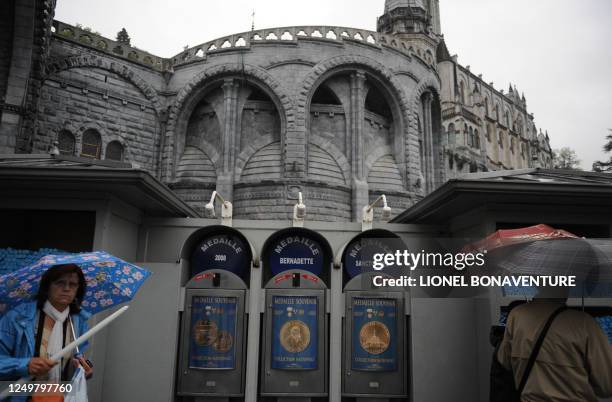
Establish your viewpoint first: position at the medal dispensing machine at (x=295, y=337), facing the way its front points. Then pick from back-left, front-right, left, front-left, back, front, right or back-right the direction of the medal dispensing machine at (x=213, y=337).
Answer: right

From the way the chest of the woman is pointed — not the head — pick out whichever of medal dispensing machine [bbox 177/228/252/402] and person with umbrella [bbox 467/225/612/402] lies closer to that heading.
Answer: the person with umbrella

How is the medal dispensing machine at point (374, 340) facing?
toward the camera

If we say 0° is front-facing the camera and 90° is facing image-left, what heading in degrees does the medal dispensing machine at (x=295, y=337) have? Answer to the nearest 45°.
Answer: approximately 0°

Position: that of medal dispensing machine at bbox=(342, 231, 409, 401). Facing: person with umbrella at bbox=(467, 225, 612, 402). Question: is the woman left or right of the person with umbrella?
right

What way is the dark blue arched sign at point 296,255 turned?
toward the camera

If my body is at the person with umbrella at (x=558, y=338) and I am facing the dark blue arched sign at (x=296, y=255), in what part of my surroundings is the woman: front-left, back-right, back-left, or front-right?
front-left

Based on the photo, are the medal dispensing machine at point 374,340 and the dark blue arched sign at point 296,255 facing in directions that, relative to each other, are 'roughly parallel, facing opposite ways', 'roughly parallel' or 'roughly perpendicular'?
roughly parallel

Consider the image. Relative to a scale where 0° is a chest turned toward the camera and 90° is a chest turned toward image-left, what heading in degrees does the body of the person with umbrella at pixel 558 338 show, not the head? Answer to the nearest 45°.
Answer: approximately 180°

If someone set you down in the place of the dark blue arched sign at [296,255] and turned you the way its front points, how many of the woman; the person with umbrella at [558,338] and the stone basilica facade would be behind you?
1

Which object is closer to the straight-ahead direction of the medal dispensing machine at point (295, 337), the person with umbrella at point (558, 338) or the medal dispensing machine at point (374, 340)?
the person with umbrella

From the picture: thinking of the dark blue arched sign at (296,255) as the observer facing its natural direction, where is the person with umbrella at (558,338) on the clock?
The person with umbrella is roughly at 11 o'clock from the dark blue arched sign.

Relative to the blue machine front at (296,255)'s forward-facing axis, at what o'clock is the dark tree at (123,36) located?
The dark tree is roughly at 5 o'clock from the blue machine front.

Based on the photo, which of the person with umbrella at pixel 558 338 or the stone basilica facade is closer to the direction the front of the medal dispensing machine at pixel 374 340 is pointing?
the person with umbrella

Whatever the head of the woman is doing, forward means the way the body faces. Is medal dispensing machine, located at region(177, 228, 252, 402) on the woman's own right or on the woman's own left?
on the woman's own left

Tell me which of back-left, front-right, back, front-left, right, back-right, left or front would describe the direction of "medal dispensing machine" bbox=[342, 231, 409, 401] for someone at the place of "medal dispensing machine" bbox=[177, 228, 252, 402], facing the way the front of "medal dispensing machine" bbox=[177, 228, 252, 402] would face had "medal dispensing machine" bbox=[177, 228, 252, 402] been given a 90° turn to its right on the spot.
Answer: back
